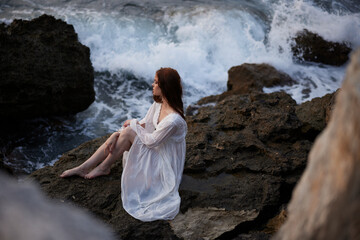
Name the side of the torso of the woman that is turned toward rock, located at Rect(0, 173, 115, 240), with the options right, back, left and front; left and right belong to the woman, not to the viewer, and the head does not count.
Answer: left

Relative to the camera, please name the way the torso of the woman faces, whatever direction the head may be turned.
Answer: to the viewer's left

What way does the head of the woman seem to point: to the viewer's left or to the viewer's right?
to the viewer's left

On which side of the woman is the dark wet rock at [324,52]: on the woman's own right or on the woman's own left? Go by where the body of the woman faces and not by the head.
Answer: on the woman's own right

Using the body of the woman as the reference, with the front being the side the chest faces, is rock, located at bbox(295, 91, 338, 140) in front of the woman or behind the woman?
behind

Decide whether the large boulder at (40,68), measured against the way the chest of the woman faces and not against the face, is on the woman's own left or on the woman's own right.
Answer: on the woman's own right
